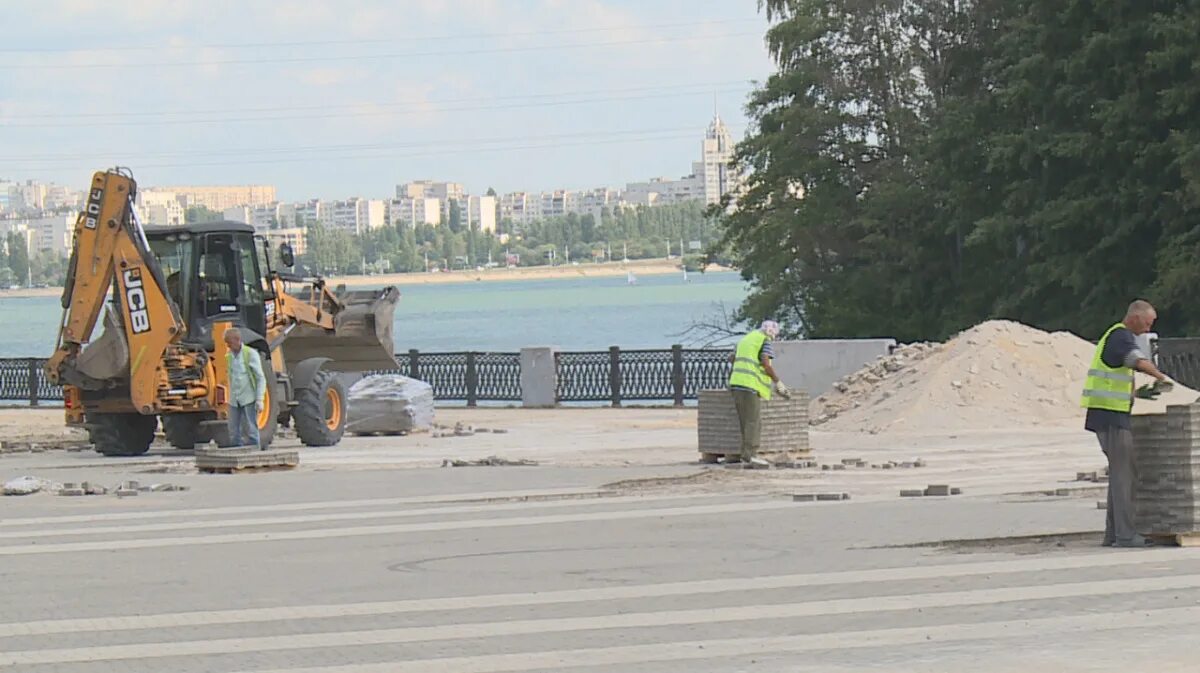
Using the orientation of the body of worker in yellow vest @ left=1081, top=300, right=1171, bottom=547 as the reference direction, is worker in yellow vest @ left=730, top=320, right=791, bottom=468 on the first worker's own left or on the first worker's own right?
on the first worker's own left

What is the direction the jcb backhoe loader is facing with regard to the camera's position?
facing away from the viewer and to the right of the viewer

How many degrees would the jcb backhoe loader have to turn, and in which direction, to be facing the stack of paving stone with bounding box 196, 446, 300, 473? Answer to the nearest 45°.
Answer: approximately 135° to its right

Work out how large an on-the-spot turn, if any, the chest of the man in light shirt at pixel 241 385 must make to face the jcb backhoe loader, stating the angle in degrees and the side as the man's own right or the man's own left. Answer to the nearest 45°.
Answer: approximately 135° to the man's own right

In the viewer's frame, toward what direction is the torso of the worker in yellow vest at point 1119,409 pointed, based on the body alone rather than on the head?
to the viewer's right

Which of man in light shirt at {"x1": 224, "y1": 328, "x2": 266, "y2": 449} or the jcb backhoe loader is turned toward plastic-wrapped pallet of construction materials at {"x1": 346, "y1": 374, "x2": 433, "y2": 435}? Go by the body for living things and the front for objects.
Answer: the jcb backhoe loader

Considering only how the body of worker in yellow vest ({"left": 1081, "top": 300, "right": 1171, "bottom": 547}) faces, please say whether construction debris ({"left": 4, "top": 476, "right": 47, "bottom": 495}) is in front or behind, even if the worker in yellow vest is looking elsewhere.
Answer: behind

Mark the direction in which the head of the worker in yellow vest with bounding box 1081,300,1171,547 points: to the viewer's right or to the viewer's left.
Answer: to the viewer's right

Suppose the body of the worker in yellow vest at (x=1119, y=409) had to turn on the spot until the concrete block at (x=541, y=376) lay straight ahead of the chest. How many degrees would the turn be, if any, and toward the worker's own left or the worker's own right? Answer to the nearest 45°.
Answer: approximately 135° to the worker's own left

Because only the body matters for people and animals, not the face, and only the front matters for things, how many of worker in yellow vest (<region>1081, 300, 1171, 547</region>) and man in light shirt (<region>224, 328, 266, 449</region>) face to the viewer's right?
1

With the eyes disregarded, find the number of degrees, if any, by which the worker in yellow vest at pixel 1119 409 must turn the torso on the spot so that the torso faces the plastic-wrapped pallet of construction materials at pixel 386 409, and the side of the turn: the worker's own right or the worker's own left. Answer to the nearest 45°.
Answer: approximately 135° to the worker's own left
